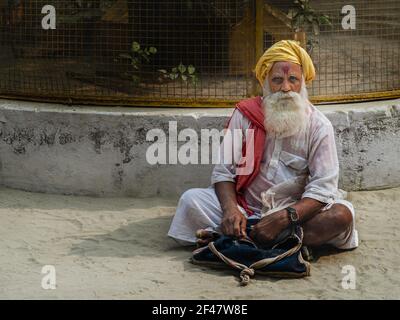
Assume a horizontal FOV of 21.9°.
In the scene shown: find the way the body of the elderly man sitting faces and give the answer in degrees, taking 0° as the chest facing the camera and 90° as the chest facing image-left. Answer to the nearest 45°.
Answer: approximately 0°
